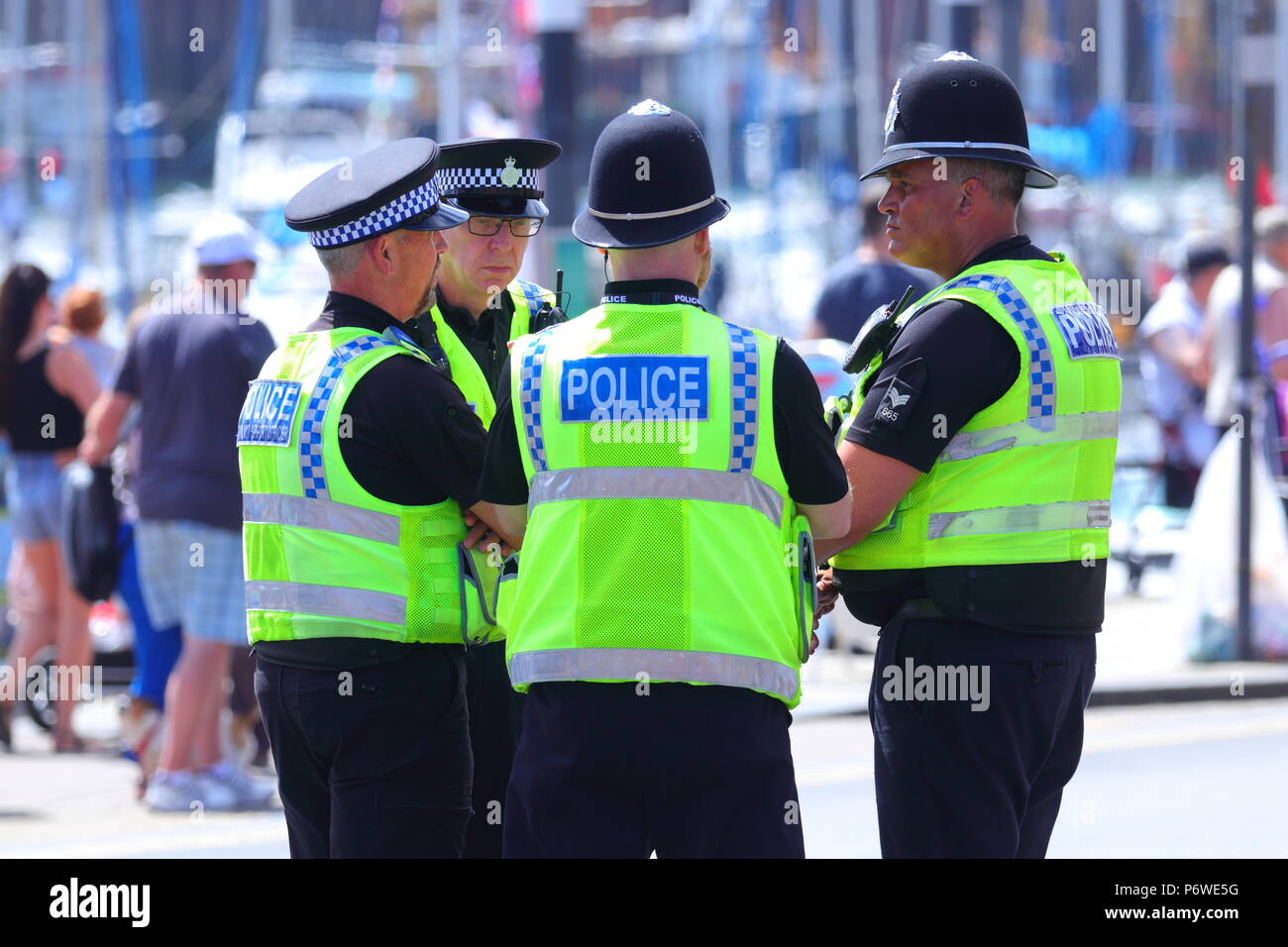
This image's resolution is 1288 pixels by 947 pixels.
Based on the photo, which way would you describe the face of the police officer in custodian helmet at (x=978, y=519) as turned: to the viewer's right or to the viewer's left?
to the viewer's left

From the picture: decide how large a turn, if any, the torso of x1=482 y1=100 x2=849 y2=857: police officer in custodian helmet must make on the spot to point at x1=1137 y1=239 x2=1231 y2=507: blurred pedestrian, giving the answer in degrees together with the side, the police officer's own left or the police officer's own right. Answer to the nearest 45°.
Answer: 0° — they already face them

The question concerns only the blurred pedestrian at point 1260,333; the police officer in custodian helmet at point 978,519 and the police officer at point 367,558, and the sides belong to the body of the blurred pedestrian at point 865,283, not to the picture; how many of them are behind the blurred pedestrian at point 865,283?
2

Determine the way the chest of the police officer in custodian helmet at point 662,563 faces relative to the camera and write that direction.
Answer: away from the camera

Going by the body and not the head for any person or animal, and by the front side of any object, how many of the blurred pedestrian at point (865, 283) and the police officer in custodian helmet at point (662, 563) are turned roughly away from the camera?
2

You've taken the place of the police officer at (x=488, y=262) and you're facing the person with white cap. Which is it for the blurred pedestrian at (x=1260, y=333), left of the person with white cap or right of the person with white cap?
right

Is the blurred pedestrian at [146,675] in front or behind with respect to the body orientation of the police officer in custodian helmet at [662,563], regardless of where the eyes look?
in front

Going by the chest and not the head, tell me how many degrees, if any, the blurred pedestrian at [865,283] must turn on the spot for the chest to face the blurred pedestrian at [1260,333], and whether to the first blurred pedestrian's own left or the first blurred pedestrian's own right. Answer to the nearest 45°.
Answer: approximately 45° to the first blurred pedestrian's own right

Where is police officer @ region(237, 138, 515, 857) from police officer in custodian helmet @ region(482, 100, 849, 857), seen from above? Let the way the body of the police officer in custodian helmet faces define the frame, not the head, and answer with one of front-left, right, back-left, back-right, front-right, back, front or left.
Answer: front-left

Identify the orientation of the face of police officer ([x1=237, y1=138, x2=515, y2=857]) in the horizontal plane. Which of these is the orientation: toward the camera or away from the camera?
away from the camera

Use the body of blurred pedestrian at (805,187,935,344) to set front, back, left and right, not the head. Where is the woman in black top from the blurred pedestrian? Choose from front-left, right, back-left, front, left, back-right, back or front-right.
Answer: left

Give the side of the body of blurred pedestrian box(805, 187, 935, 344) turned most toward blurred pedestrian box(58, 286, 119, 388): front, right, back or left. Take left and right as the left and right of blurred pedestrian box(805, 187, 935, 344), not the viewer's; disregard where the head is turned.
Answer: left

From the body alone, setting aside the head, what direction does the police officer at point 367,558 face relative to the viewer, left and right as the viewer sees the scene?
facing away from the viewer and to the right of the viewer

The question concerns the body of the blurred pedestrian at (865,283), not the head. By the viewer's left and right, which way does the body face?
facing away from the viewer

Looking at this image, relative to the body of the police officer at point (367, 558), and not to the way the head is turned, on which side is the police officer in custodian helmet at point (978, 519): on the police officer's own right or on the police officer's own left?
on the police officer's own right
